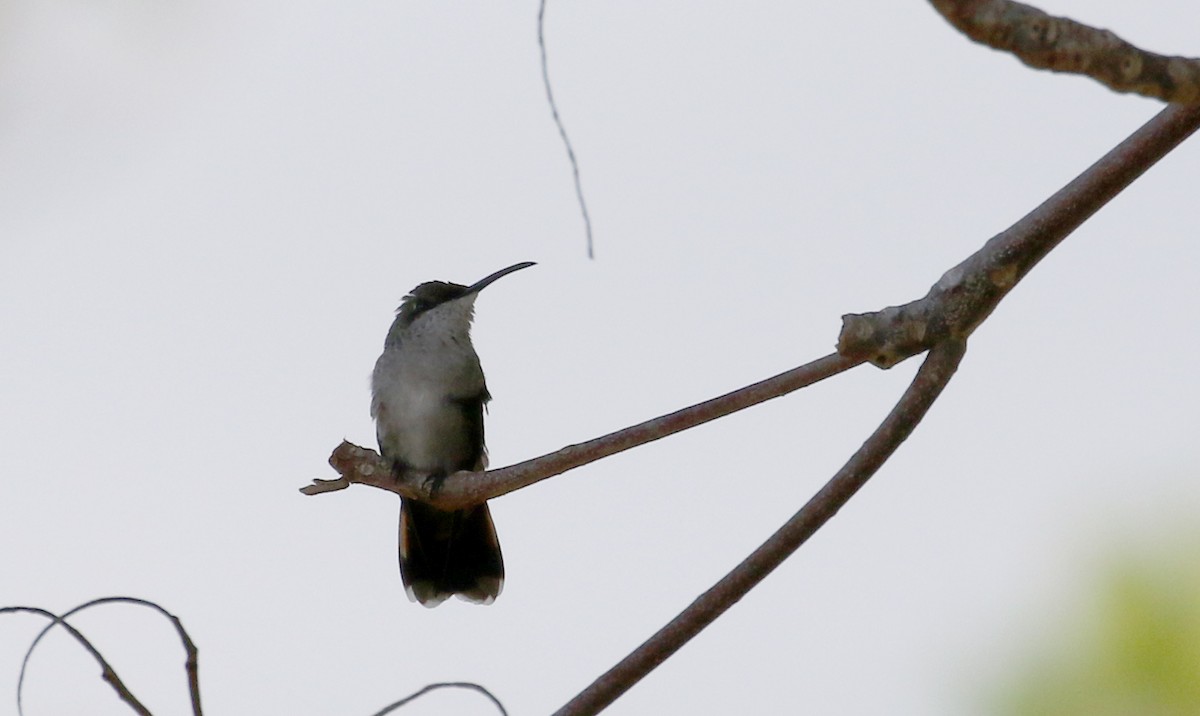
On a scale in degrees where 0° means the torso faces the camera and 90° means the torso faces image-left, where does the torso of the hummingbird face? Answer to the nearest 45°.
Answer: approximately 0°

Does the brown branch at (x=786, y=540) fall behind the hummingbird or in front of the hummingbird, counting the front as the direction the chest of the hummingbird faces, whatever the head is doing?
in front

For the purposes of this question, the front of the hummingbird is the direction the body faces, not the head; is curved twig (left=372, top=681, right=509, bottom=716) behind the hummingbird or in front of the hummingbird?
in front

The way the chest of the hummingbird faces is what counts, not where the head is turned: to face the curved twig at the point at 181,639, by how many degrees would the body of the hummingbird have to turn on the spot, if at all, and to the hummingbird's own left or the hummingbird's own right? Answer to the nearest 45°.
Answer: approximately 90° to the hummingbird's own right
